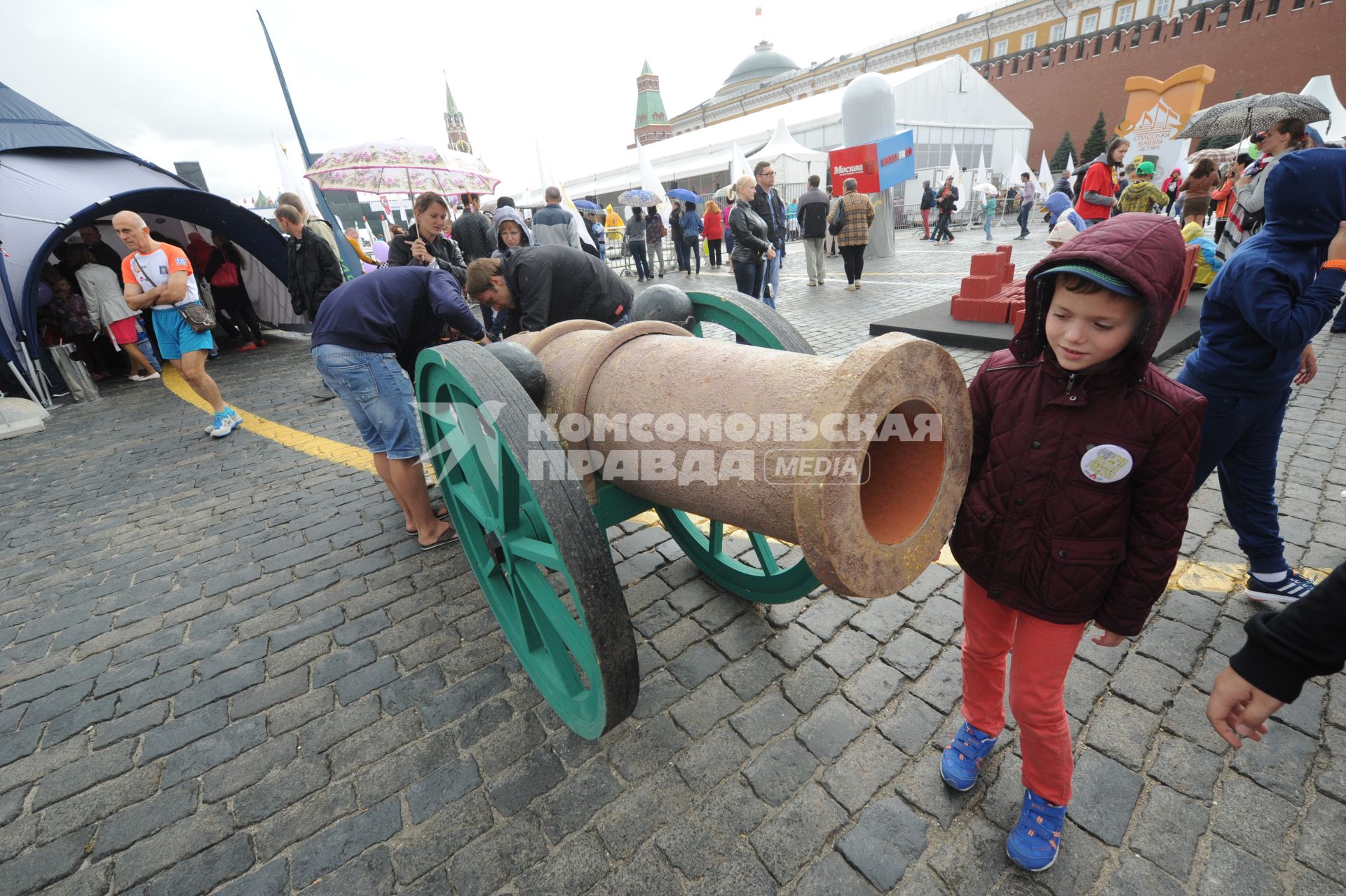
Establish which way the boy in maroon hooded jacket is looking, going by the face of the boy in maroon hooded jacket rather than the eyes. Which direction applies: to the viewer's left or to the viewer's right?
to the viewer's left

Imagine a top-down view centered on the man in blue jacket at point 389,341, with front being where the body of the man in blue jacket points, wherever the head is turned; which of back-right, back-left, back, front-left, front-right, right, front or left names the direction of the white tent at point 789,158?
front

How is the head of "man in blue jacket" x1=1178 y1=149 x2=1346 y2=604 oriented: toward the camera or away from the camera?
away from the camera

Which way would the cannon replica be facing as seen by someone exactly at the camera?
facing the viewer and to the right of the viewer

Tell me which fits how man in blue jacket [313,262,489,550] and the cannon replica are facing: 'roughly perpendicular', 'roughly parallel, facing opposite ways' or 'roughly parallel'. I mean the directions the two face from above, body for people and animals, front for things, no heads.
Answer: roughly perpendicular

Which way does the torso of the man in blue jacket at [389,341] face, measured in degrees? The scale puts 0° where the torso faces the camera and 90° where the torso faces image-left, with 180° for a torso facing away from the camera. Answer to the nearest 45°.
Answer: approximately 225°

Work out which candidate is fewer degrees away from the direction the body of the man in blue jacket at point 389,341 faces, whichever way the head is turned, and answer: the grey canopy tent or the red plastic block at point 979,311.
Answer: the red plastic block

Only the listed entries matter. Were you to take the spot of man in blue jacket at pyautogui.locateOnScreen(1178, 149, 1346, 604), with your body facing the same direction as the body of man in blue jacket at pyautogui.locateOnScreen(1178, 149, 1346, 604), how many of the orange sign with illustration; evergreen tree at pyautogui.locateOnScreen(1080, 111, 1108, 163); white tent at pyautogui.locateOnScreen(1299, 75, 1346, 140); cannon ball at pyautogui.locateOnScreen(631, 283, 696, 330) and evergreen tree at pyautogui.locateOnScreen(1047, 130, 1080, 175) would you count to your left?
4
